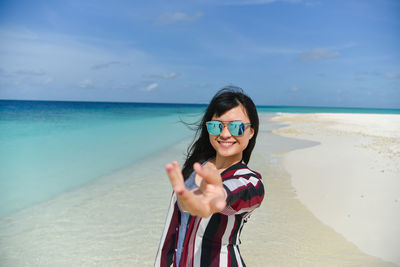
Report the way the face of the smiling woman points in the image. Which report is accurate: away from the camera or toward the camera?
toward the camera

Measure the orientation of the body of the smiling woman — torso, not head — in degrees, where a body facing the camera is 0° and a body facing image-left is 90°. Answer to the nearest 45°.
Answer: approximately 45°
